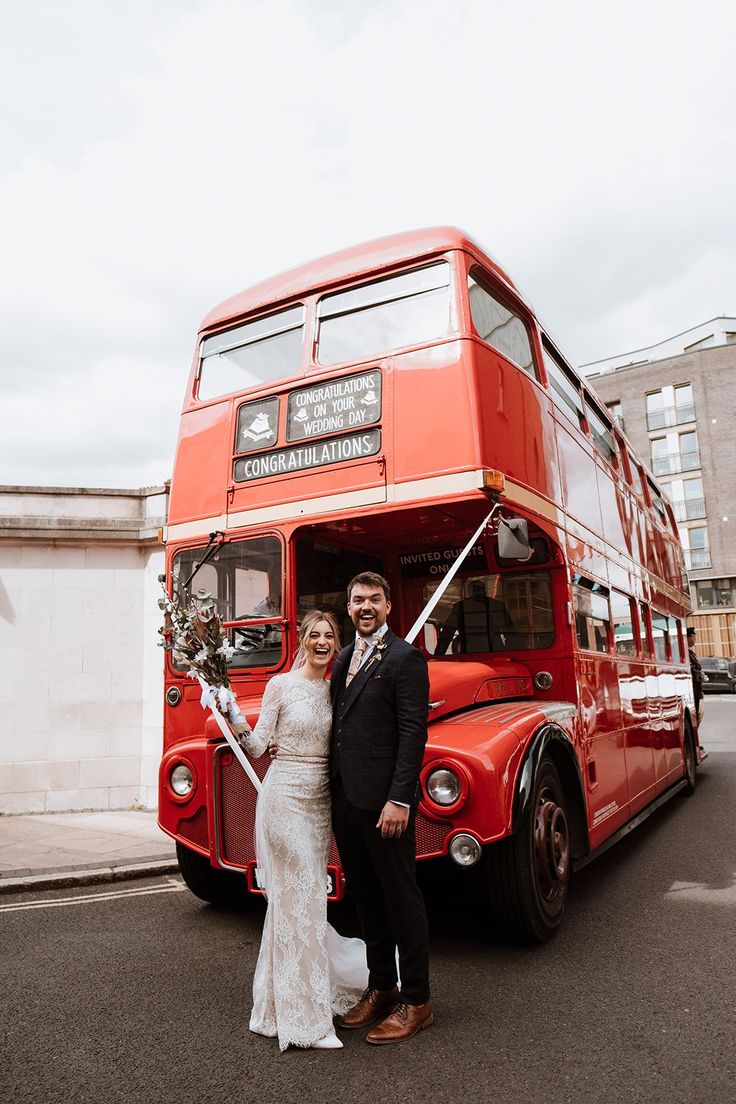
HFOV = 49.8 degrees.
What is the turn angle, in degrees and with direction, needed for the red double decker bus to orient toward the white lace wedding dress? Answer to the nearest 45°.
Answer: approximately 45° to its left

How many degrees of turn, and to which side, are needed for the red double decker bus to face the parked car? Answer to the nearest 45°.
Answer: approximately 135° to its right

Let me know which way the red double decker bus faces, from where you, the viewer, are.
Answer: facing the viewer and to the left of the viewer

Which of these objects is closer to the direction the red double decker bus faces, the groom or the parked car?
the groom

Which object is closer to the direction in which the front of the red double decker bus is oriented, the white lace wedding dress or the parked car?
the white lace wedding dress

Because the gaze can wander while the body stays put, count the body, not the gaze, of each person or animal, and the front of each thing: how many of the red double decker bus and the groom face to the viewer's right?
0
